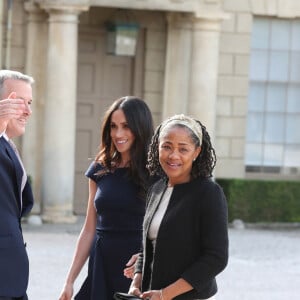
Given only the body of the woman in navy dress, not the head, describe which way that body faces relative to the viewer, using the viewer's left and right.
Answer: facing the viewer and to the left of the viewer

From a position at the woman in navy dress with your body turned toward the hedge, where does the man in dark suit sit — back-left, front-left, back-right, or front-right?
back-left

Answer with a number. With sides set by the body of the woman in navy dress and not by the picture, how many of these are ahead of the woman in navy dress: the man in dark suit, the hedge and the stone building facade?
1

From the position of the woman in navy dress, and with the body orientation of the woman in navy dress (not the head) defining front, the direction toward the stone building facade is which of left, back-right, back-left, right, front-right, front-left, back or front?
back-right

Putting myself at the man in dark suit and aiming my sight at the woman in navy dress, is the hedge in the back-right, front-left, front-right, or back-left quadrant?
front-left

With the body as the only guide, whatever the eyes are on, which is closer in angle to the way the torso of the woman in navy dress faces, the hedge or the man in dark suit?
the man in dark suit

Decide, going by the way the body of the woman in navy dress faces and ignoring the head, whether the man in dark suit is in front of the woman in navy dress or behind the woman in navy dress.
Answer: in front

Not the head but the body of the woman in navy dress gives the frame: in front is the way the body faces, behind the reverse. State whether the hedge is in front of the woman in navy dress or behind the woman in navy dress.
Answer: behind

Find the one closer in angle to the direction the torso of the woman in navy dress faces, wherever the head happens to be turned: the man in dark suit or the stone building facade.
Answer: the man in dark suit

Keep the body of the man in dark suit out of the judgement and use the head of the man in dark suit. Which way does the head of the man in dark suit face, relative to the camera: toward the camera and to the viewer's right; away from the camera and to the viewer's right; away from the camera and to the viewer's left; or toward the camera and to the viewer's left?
toward the camera and to the viewer's right
